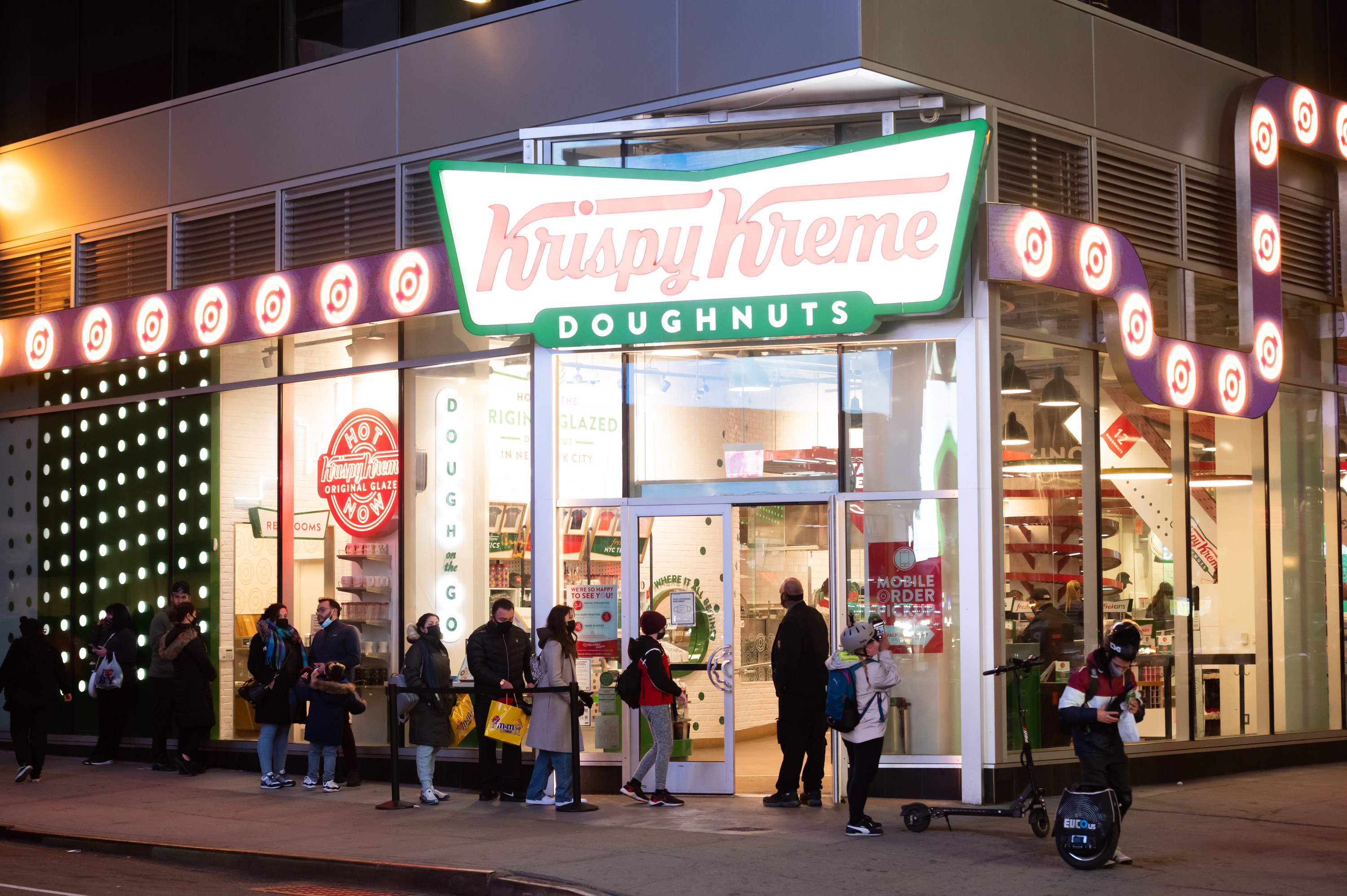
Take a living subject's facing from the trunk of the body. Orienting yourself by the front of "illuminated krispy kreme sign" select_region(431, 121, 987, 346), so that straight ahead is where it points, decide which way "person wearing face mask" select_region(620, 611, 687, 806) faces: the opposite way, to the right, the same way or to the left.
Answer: to the left

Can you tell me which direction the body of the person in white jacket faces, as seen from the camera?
to the viewer's right

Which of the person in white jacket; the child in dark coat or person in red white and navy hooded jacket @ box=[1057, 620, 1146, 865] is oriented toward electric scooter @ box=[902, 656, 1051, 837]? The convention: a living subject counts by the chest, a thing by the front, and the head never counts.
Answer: the person in white jacket

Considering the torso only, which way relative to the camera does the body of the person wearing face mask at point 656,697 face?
to the viewer's right

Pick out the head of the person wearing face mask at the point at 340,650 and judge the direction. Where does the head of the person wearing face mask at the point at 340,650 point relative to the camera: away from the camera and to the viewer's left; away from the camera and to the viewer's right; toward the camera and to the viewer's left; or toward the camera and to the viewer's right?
toward the camera and to the viewer's left

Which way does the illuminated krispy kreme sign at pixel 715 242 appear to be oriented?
toward the camera

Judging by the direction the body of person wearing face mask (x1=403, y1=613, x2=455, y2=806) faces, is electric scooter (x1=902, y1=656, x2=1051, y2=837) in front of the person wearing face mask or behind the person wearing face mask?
in front

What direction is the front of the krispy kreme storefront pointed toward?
toward the camera

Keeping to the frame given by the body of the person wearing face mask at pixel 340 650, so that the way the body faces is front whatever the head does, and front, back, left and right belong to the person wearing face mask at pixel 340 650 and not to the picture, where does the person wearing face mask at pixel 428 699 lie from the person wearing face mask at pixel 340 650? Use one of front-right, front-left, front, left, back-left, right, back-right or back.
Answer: left
